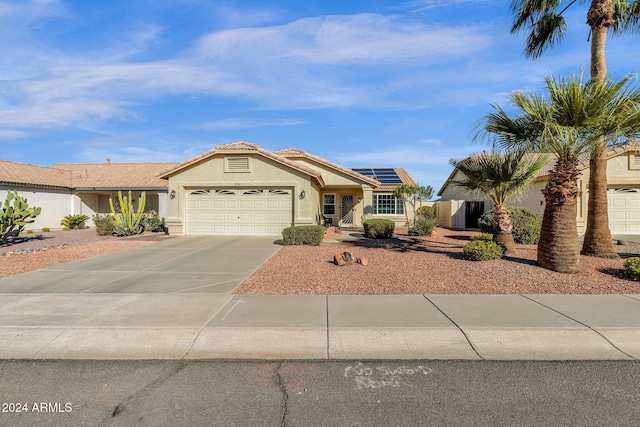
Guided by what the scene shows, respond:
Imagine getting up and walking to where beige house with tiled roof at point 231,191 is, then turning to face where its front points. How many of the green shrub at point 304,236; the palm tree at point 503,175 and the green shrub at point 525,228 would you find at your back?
0

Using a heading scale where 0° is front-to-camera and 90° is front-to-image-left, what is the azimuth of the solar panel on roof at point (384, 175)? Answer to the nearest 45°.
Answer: approximately 0°

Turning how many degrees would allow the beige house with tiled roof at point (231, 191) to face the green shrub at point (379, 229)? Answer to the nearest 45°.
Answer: approximately 45° to its left

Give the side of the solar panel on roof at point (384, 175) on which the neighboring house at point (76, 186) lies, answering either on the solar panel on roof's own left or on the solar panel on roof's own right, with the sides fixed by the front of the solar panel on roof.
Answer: on the solar panel on roof's own right

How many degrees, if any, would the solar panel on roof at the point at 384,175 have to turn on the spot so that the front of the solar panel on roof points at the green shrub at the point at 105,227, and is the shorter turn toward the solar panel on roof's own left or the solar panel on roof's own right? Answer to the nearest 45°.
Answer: approximately 45° to the solar panel on roof's own right

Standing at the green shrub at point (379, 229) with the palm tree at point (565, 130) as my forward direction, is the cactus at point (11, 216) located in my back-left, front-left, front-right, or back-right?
back-right

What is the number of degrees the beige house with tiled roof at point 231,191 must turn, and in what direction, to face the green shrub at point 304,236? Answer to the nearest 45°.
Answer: approximately 45° to its left

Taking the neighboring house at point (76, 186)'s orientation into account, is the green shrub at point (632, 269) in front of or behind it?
in front

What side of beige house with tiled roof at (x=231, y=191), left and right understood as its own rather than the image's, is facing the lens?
front

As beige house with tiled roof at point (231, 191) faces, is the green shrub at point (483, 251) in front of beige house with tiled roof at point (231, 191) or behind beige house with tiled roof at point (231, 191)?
in front

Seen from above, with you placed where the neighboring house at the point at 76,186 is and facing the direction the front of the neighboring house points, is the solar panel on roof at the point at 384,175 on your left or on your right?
on your left

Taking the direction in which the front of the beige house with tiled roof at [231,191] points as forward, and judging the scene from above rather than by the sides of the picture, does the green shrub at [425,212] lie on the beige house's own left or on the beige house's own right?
on the beige house's own left

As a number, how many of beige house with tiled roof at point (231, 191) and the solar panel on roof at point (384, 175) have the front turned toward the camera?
2

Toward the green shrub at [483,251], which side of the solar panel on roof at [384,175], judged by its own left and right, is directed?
front

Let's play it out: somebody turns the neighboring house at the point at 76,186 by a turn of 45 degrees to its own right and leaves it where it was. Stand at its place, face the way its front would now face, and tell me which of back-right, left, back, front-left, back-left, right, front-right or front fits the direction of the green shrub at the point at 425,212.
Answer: left
